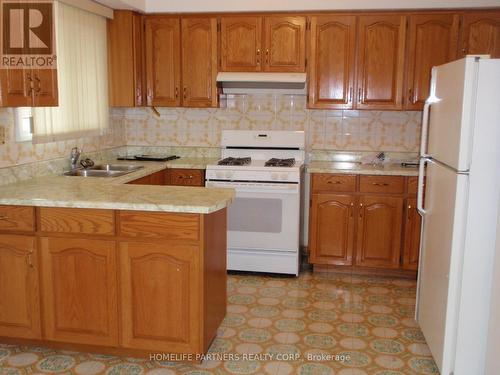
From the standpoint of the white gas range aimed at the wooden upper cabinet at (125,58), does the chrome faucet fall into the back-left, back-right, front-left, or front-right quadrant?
front-left

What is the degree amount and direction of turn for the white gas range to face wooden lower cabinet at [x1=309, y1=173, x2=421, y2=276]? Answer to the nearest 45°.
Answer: approximately 90° to its left

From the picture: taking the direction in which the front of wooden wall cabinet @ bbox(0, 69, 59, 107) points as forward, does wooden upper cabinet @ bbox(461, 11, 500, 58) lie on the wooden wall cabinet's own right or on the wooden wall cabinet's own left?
on the wooden wall cabinet's own left

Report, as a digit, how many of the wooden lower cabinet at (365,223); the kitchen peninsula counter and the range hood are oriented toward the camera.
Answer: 3

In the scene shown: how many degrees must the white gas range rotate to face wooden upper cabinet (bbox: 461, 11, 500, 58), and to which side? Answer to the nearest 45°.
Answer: approximately 90° to its left

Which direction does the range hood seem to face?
toward the camera

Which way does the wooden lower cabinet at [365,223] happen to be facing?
toward the camera

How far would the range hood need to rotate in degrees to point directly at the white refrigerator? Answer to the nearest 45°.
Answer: approximately 45° to its left

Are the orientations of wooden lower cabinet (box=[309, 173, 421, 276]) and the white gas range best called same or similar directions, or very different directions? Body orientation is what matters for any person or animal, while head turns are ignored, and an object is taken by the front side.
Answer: same or similar directions

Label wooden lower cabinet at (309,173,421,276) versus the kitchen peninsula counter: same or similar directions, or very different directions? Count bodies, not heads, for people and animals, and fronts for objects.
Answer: same or similar directions

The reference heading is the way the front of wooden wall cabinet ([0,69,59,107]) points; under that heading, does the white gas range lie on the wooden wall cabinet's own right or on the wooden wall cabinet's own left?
on the wooden wall cabinet's own left

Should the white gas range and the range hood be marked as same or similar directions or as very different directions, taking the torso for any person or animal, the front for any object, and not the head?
same or similar directions

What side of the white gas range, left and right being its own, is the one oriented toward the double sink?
right
